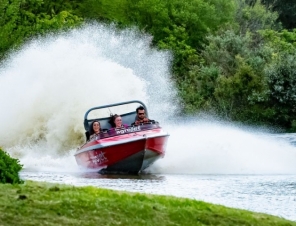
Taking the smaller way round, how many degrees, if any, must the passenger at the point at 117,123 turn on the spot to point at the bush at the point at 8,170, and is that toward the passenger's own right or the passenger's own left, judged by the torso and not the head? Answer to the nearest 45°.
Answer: approximately 45° to the passenger's own right

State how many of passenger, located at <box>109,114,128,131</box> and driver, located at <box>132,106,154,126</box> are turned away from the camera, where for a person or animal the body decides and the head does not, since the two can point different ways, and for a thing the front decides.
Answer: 0

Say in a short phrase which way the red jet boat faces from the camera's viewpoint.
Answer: facing the viewer and to the right of the viewer

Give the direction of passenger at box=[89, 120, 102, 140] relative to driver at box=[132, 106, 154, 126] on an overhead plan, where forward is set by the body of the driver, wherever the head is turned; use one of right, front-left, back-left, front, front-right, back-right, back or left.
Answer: right

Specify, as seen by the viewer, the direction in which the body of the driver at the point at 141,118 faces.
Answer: toward the camera
